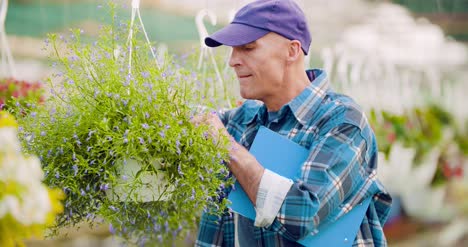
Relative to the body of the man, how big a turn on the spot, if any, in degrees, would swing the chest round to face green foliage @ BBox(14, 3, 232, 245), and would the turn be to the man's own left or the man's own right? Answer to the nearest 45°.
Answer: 0° — they already face it

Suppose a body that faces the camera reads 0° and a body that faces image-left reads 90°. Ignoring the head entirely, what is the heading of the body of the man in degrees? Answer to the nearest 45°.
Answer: approximately 45°

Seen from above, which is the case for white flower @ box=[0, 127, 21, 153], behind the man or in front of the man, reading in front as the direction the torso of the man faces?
in front

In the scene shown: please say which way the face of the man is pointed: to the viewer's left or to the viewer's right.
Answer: to the viewer's left

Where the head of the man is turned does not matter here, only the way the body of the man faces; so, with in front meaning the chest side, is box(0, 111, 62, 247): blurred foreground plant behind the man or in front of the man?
in front

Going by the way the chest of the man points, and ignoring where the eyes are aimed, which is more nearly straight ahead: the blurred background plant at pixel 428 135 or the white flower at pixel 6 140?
the white flower

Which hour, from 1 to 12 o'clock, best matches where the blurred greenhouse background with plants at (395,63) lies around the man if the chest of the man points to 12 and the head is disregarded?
The blurred greenhouse background with plants is roughly at 5 o'clock from the man.
